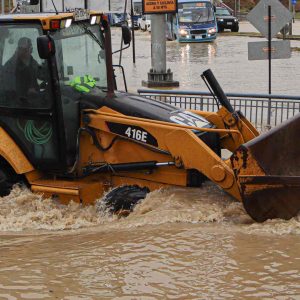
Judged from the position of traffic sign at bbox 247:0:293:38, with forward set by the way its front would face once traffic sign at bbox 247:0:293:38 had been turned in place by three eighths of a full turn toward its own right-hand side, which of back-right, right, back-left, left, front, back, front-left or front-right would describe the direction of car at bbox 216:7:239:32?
back-left

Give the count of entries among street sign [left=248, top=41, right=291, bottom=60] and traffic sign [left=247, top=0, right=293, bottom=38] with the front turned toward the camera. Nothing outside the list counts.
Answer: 0

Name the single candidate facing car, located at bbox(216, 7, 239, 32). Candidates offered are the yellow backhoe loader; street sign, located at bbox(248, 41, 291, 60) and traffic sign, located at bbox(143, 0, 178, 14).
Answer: the street sign

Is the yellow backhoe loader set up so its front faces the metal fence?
no

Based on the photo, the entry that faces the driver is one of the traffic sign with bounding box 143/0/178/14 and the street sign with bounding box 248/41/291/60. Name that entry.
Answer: the traffic sign

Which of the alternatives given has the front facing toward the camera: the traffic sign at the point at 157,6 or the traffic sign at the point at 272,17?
the traffic sign at the point at 157,6

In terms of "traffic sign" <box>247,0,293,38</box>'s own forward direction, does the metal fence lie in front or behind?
behind

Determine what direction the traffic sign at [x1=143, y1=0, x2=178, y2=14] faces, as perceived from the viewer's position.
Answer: facing the viewer

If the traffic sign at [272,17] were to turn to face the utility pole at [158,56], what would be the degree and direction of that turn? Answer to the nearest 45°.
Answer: approximately 45° to its left

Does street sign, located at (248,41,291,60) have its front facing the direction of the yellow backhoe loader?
no

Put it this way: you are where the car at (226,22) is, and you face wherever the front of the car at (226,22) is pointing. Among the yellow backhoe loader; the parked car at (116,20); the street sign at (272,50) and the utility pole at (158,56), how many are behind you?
0

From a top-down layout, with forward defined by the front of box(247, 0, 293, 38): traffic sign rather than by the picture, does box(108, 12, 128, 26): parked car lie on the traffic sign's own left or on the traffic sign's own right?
on the traffic sign's own left

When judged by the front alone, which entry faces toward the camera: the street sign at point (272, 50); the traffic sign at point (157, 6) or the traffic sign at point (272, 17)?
the traffic sign at point (157, 6)

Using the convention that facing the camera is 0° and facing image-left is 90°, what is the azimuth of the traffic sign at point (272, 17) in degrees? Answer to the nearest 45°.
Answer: approximately 180°

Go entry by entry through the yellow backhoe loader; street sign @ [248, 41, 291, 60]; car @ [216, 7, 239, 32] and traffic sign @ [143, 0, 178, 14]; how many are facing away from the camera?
1

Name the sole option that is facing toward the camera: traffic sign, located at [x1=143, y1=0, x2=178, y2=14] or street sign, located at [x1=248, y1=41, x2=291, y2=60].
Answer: the traffic sign

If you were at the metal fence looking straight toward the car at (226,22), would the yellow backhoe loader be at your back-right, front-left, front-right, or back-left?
back-left

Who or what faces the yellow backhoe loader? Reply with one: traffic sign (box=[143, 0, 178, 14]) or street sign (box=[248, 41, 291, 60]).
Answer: the traffic sign

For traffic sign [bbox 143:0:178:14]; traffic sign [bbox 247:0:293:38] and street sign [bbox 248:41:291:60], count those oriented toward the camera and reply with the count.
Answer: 1

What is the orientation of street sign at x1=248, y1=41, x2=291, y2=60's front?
away from the camera

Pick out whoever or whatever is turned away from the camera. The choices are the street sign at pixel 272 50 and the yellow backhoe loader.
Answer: the street sign
